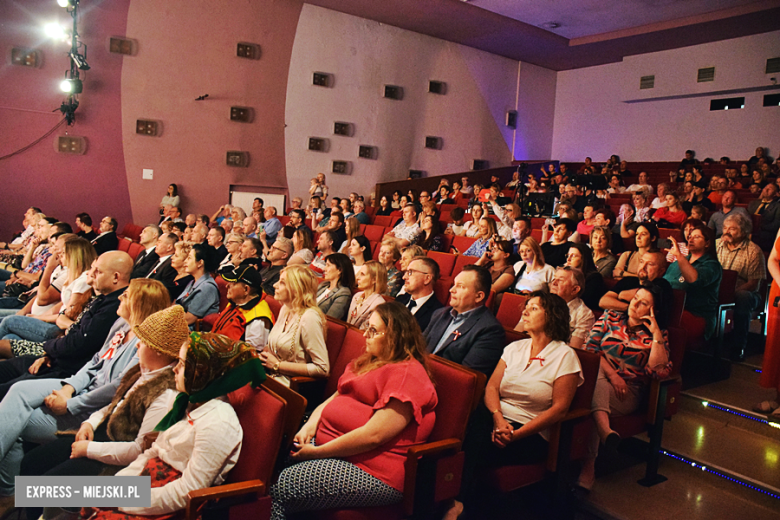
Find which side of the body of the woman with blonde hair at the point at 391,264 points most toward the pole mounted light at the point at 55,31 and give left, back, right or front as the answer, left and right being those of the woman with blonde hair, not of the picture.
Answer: right

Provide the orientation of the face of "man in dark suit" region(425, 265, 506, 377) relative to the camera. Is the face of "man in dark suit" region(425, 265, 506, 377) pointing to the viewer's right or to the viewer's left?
to the viewer's left

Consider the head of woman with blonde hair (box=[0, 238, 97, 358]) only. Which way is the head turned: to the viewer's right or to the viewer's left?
to the viewer's left

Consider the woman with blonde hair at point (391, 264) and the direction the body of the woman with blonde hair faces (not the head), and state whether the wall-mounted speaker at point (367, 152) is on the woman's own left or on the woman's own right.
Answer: on the woman's own right

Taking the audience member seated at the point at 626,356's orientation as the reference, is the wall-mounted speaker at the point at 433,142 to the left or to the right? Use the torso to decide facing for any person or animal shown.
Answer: on their right

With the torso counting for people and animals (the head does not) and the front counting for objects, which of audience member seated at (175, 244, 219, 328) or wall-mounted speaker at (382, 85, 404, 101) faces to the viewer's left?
the audience member seated

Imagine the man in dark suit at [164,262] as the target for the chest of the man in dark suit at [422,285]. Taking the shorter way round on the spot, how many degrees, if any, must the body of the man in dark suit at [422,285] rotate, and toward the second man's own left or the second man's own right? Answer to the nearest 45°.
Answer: approximately 90° to the second man's own right

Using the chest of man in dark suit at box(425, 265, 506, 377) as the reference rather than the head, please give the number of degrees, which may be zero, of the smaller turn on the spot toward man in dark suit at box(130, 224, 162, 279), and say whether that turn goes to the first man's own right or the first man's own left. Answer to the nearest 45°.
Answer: approximately 90° to the first man's own right

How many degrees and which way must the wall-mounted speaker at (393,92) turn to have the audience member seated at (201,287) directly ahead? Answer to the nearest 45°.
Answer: approximately 45° to its right
